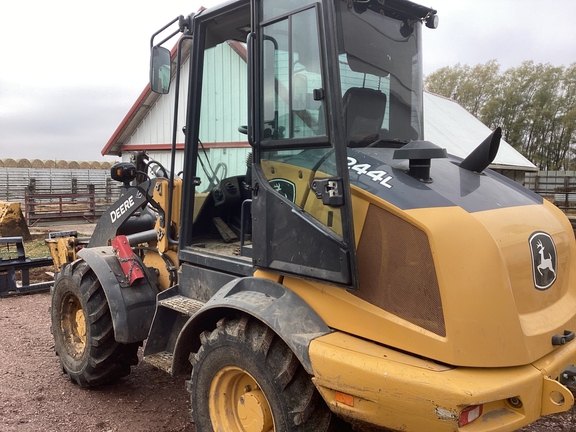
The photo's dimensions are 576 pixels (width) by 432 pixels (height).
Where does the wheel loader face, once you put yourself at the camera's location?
facing away from the viewer and to the left of the viewer

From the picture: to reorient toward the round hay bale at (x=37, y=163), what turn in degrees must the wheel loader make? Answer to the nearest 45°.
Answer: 0° — it already faces it

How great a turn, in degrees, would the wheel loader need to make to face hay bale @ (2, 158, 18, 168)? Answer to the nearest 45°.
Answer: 0° — it already faces it
